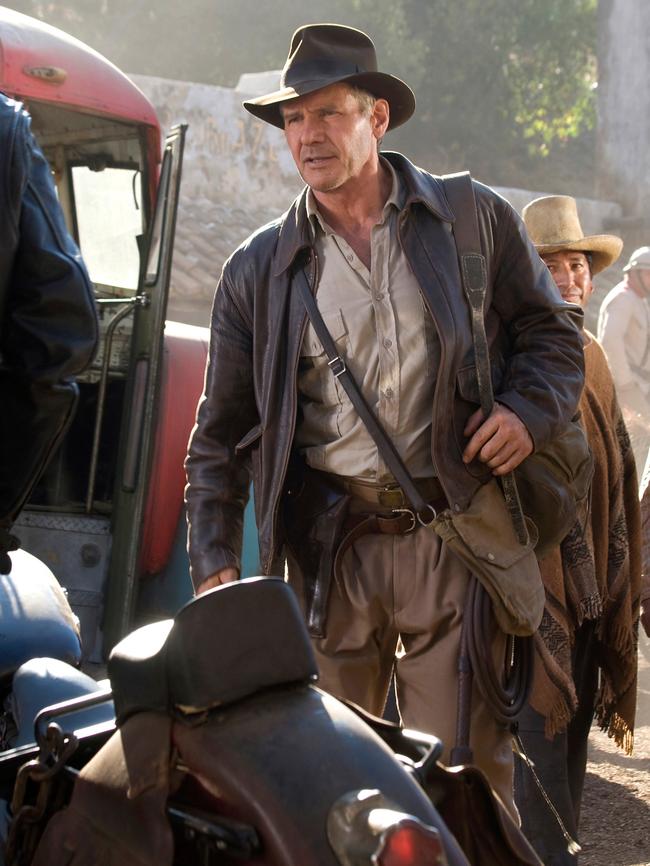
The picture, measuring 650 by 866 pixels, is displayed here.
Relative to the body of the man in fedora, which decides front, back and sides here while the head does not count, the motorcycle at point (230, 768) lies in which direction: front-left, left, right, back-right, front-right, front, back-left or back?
front

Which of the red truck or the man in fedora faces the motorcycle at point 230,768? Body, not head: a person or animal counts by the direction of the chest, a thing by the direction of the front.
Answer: the man in fedora

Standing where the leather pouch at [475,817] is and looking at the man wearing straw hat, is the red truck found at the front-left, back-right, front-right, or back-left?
front-left

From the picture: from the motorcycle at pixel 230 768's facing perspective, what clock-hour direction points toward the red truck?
The red truck is roughly at 1 o'clock from the motorcycle.

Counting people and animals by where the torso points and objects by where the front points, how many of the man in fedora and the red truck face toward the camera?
1

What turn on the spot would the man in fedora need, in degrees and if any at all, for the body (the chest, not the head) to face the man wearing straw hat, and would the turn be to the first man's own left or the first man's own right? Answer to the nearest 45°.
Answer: approximately 135° to the first man's own left

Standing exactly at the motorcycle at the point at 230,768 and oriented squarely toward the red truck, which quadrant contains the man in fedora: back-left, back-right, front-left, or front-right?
front-right

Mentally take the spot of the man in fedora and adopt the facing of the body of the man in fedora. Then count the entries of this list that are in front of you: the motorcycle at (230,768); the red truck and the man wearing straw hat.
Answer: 1

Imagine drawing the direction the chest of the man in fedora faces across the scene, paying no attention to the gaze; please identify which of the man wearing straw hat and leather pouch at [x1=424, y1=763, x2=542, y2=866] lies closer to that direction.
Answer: the leather pouch

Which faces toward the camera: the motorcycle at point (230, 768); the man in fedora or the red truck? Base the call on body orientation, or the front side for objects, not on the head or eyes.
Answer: the man in fedora

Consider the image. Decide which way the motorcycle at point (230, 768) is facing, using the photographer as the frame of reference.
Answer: facing away from the viewer and to the left of the viewer

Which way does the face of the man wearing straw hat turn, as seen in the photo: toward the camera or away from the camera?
toward the camera

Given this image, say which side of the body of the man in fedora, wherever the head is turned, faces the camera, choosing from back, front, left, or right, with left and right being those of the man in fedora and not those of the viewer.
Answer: front

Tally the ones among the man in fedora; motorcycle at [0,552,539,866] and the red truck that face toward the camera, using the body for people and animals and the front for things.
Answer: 1

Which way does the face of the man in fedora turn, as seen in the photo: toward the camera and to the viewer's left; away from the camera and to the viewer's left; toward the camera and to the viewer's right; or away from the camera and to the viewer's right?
toward the camera and to the viewer's left
